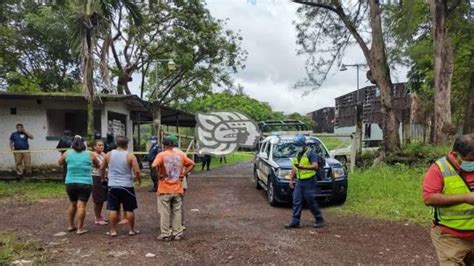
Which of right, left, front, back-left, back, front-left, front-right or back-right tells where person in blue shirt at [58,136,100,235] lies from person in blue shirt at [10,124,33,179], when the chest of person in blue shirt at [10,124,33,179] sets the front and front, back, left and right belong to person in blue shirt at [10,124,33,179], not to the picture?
front

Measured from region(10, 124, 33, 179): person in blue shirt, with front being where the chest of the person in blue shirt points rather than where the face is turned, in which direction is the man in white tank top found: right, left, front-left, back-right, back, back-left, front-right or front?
front

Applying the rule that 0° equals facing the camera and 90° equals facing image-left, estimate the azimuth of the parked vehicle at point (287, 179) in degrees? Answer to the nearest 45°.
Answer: approximately 315°

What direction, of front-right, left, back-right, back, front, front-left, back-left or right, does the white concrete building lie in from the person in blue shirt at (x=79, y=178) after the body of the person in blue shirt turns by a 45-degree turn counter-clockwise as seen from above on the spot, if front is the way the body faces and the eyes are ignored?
front-right

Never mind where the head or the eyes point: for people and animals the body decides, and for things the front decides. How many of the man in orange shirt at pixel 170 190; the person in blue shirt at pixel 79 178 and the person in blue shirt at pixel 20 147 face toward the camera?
1

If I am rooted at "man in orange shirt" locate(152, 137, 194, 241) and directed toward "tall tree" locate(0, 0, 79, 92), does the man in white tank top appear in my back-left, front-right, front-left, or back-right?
front-left

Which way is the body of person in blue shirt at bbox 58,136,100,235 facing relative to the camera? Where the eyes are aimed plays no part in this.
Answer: away from the camera

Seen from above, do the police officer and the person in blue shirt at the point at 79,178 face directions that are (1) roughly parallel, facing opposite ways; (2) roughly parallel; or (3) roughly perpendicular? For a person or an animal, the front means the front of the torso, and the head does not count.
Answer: roughly perpendicular

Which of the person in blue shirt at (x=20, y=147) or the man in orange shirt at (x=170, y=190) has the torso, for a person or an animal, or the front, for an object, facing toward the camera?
the person in blue shirt

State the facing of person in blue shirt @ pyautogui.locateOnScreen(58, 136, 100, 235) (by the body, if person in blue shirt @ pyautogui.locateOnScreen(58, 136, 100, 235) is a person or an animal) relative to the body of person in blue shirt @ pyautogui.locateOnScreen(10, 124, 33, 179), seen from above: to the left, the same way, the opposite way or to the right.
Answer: the opposite way

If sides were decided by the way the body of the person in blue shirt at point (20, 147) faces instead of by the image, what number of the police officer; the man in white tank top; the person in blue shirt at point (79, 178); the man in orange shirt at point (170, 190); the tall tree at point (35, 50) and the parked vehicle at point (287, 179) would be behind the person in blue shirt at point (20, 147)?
1

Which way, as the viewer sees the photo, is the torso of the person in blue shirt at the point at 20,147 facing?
toward the camera

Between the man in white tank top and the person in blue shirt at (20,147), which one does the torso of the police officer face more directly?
the man in white tank top

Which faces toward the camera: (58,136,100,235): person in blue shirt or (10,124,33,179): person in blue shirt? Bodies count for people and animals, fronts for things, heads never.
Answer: (10,124,33,179): person in blue shirt

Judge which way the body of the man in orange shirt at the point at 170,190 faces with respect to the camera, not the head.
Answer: away from the camera

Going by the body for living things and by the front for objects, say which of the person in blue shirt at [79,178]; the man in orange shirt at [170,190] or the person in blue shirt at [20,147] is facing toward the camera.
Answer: the person in blue shirt at [20,147]

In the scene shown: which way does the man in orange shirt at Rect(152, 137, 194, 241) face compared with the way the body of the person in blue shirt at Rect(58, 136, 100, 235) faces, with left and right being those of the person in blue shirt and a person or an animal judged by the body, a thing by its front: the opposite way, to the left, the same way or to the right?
the same way
